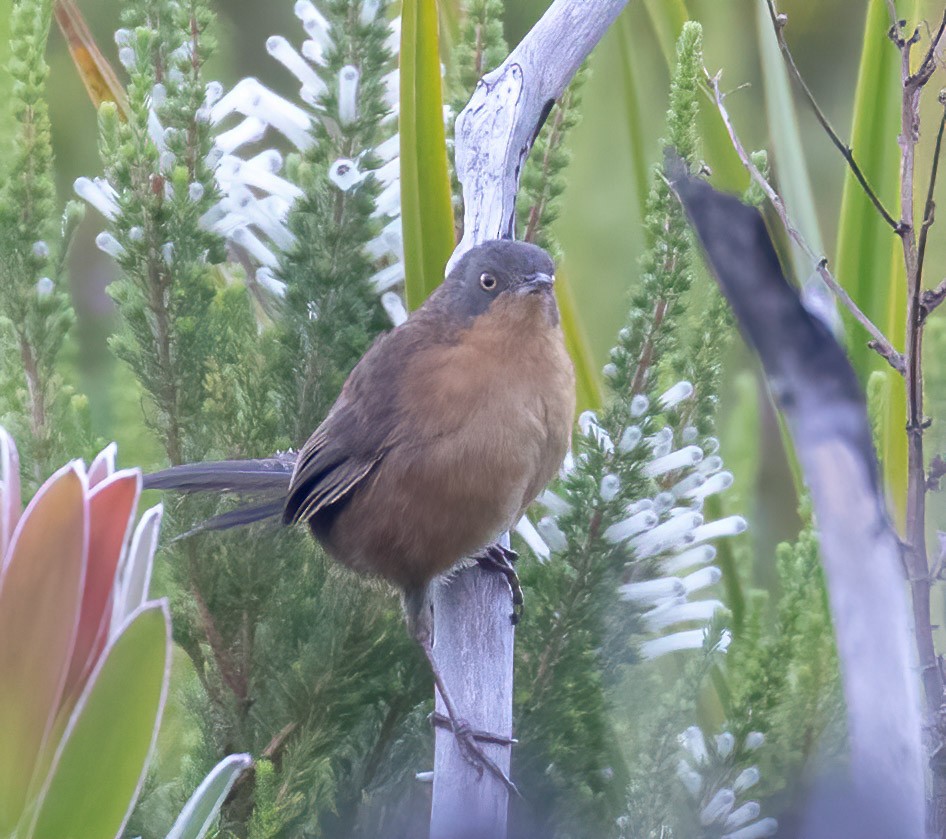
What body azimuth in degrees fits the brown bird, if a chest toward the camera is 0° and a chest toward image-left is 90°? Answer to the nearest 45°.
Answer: approximately 315°
